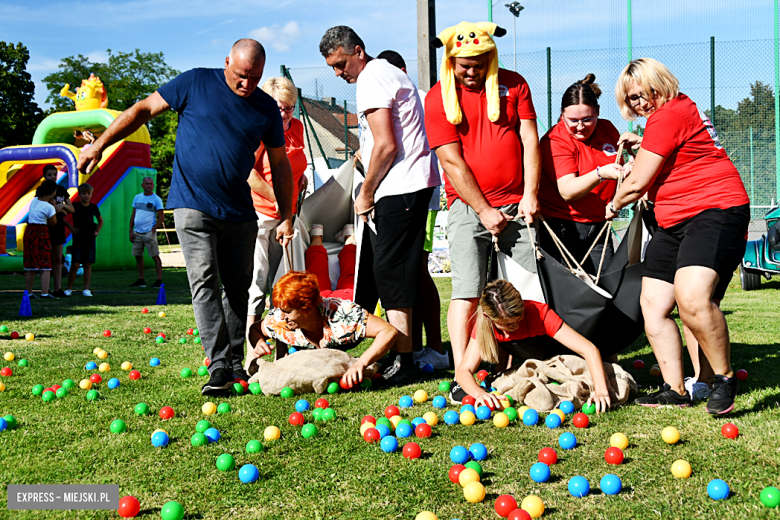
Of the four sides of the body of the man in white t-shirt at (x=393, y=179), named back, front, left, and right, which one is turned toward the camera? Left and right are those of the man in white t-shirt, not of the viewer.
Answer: left

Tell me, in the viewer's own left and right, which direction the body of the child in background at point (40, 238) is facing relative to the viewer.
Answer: facing away from the viewer and to the right of the viewer

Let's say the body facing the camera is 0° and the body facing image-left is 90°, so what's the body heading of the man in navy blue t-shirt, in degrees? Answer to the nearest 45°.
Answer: approximately 0°

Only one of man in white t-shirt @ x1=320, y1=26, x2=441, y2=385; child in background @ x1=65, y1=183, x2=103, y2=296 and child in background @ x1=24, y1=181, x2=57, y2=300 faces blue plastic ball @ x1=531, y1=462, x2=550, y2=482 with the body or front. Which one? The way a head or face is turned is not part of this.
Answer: child in background @ x1=65, y1=183, x2=103, y2=296

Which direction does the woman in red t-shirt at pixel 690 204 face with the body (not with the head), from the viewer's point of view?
to the viewer's left
